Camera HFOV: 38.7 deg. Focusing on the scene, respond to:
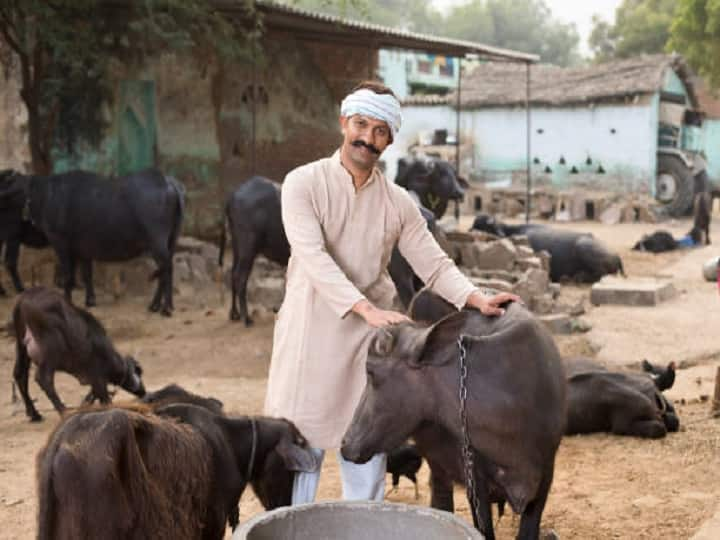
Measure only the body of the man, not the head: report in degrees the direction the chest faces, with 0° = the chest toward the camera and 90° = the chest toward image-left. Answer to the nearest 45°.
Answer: approximately 315°

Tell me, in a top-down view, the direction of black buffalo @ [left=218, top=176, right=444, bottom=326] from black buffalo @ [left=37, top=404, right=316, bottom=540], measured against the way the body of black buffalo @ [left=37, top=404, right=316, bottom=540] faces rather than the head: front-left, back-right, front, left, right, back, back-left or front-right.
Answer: front-left

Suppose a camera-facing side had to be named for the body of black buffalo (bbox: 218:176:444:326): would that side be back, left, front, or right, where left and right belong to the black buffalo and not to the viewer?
right

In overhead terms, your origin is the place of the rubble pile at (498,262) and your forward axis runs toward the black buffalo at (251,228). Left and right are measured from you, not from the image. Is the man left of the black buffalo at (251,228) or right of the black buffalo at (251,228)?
left
